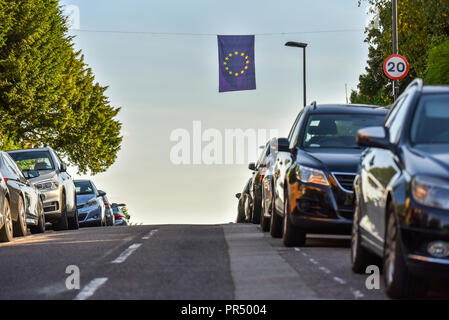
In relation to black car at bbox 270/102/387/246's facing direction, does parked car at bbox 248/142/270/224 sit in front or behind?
behind

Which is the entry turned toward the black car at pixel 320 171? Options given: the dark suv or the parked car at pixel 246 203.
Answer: the parked car

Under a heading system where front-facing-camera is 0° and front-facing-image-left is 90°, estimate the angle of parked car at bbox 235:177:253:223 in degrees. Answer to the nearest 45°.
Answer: approximately 0°

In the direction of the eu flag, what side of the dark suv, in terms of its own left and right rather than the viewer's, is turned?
back

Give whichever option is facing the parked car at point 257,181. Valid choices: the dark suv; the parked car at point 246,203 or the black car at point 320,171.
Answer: the parked car at point 246,203

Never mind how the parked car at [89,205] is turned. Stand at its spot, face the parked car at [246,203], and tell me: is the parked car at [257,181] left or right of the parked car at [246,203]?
right

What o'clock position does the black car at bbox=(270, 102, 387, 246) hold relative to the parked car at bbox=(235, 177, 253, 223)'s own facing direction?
The black car is roughly at 12 o'clock from the parked car.

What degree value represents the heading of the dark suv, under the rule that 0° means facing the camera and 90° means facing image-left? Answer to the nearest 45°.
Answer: approximately 0°
